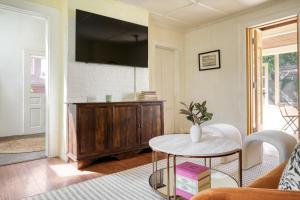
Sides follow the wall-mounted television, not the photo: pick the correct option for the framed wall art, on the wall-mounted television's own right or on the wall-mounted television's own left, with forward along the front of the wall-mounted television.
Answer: on the wall-mounted television's own left

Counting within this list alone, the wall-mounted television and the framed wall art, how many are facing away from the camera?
0

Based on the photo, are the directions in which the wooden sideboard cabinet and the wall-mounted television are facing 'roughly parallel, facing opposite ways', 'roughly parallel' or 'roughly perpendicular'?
roughly parallel

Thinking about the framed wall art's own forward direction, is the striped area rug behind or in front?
in front

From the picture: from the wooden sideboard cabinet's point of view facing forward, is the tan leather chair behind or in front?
in front

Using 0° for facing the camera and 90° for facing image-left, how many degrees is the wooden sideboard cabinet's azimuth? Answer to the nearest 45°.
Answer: approximately 315°

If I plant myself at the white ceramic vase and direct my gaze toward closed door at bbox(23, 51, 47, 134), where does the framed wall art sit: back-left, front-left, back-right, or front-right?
front-right

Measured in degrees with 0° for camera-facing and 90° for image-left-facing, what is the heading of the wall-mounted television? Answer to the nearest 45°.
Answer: approximately 315°

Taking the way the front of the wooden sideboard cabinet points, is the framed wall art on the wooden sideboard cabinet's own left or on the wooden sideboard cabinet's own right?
on the wooden sideboard cabinet's own left

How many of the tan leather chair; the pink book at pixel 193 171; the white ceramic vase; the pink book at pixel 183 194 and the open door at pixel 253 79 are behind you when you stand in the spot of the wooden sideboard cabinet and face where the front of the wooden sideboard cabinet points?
0

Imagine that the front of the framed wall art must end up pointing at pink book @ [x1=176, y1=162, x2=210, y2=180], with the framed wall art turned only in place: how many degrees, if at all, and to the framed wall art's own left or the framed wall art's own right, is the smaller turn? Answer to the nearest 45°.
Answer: approximately 45° to the framed wall art's own left

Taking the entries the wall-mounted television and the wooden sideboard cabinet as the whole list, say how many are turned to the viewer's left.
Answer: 0

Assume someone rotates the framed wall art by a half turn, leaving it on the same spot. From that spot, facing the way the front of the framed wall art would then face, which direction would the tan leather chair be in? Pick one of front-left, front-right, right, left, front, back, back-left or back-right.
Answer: back-right

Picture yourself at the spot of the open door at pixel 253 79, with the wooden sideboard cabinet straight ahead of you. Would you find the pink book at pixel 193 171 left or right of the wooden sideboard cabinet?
left
